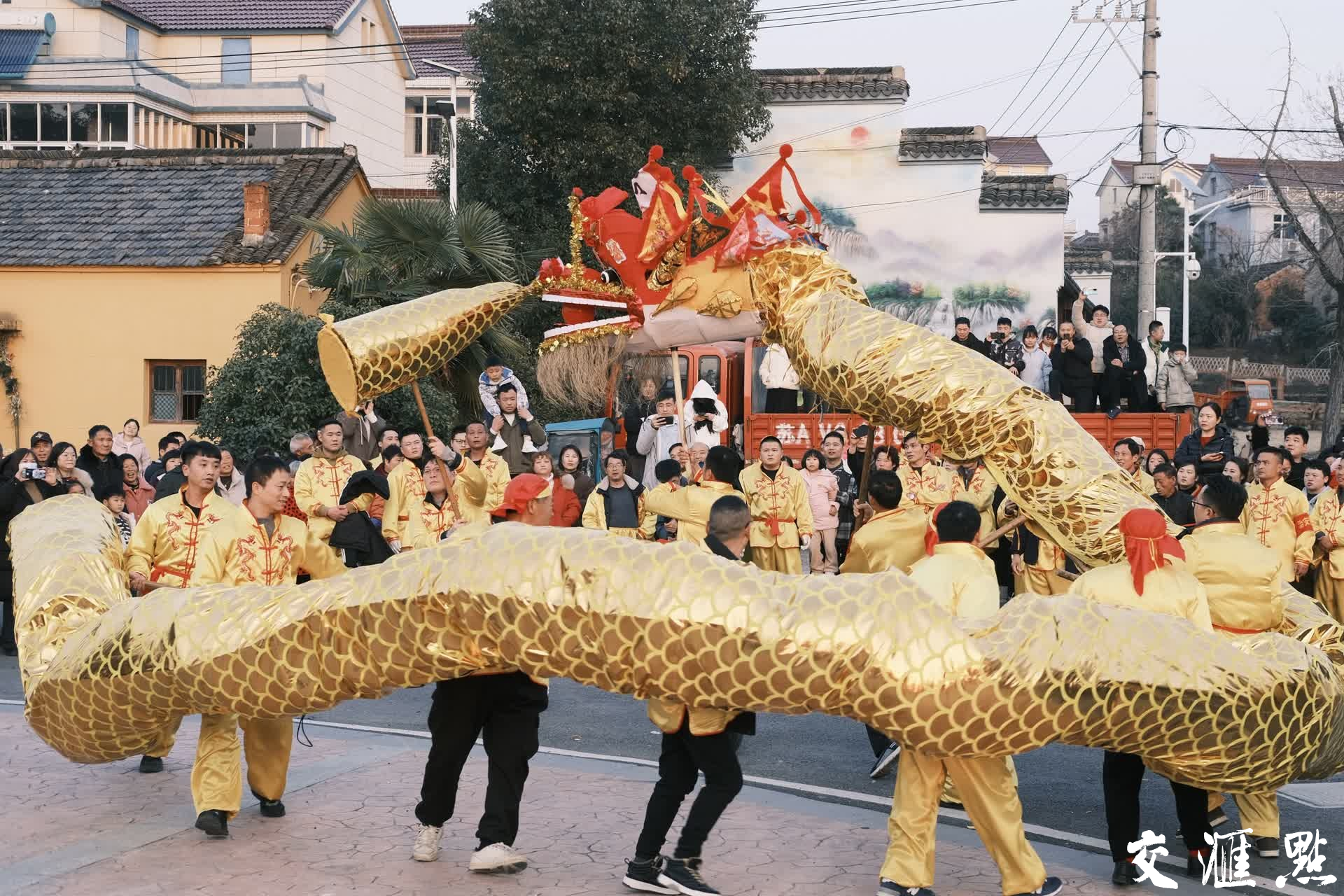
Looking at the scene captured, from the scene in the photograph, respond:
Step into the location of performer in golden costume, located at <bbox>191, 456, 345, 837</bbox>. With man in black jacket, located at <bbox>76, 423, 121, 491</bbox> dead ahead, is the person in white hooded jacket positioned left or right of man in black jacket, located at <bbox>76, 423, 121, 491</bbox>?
right

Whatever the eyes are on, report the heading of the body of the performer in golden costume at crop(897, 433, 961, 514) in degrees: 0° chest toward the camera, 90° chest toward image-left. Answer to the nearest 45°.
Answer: approximately 45°

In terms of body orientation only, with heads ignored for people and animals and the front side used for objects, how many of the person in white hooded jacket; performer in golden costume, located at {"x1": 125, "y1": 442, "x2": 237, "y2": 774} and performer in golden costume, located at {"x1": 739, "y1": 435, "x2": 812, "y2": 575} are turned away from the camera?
0

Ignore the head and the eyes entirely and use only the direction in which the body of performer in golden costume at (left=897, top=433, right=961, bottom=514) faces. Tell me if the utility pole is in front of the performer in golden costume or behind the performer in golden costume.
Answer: behind

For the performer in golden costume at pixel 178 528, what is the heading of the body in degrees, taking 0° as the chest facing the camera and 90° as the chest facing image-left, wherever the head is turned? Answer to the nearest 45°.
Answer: approximately 315°

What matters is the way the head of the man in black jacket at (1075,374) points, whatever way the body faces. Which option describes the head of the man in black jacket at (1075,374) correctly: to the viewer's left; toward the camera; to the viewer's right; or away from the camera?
toward the camera

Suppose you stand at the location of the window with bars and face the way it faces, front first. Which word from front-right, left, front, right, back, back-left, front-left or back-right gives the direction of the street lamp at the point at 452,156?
left

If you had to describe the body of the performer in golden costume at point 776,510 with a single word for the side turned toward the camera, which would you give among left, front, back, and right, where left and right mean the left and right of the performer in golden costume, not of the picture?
front

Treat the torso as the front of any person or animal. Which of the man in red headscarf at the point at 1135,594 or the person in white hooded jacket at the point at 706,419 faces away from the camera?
the man in red headscarf

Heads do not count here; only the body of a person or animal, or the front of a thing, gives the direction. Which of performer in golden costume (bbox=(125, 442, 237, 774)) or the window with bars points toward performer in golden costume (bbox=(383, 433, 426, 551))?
the window with bars

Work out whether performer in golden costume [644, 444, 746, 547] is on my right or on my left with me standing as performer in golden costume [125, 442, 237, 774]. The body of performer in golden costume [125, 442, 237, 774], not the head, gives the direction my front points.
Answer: on my left

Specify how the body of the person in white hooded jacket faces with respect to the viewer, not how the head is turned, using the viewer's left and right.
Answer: facing the viewer

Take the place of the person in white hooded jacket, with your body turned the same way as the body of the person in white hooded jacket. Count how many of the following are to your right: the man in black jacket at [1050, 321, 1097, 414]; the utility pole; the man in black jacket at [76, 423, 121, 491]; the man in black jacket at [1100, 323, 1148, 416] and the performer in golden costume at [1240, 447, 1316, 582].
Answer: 1
